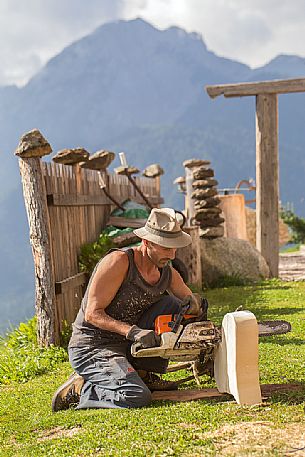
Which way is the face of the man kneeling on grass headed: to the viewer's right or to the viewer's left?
to the viewer's right

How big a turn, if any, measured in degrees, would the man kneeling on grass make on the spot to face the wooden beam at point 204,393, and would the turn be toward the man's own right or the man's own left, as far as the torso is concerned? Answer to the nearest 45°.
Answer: approximately 45° to the man's own left

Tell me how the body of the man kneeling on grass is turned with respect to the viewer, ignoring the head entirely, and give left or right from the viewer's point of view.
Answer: facing the viewer and to the right of the viewer

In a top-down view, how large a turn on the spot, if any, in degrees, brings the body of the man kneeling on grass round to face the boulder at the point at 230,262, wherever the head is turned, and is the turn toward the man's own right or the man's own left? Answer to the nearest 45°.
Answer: approximately 135° to the man's own left

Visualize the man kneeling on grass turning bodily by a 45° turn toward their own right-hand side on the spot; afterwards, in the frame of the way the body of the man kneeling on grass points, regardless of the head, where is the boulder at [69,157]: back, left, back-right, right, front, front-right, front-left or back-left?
back

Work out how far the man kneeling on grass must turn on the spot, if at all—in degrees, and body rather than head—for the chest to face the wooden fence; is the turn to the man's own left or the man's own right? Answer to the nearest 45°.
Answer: approximately 135° to the man's own left

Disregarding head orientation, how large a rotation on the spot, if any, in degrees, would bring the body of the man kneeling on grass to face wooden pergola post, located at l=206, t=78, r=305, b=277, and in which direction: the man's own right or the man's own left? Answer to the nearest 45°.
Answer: approximately 135° to the man's own left

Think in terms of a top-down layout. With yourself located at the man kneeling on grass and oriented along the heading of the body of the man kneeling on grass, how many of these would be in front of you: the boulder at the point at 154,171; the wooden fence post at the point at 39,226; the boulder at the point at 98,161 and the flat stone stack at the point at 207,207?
0

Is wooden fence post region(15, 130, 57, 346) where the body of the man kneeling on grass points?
no

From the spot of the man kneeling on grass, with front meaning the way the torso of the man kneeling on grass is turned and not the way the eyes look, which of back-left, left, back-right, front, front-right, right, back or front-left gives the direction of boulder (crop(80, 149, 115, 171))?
back-left

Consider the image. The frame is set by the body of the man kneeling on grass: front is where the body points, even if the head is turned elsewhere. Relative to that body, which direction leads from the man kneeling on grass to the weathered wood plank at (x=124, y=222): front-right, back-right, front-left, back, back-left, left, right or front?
back-left

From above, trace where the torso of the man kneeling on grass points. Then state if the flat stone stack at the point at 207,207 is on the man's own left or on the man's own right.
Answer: on the man's own left
